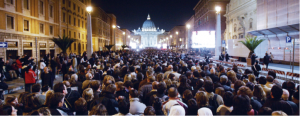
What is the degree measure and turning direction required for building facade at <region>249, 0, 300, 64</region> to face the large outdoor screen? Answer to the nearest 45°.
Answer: approximately 45° to its right

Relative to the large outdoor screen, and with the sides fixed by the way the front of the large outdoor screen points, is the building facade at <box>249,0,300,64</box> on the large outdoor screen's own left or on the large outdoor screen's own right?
on the large outdoor screen's own left

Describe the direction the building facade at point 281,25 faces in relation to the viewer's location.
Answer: facing the viewer and to the left of the viewer

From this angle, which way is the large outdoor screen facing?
toward the camera

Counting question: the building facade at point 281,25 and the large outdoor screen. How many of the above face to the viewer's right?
0
